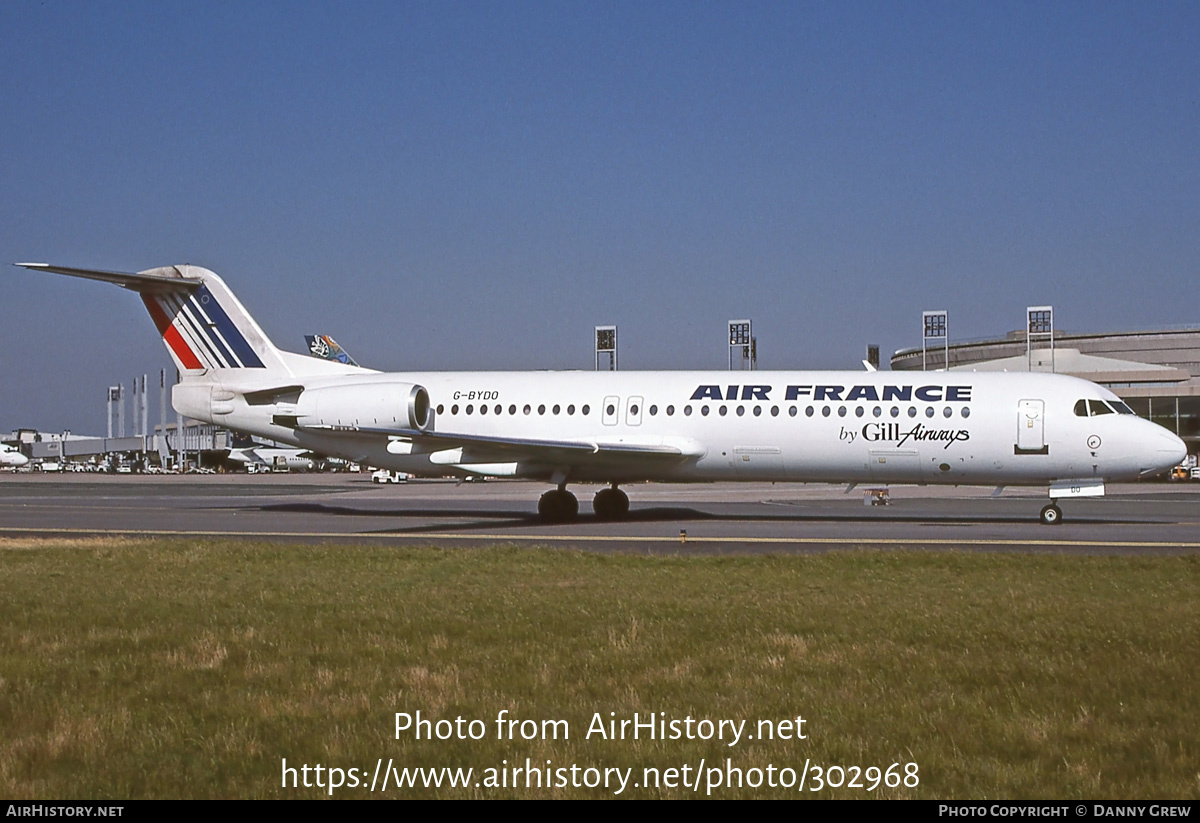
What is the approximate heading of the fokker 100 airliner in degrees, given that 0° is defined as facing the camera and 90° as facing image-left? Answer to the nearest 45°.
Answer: approximately 270°
